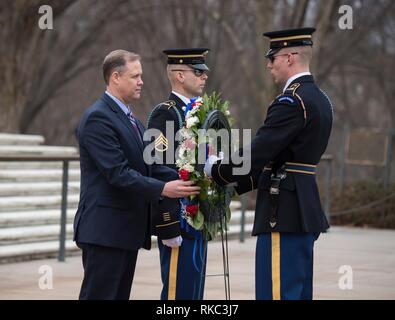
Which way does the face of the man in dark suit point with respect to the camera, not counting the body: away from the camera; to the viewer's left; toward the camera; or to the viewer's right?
to the viewer's right

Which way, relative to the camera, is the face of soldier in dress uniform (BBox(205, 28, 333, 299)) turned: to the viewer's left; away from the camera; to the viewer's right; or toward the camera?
to the viewer's left

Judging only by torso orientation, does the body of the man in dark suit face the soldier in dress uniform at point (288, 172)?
yes

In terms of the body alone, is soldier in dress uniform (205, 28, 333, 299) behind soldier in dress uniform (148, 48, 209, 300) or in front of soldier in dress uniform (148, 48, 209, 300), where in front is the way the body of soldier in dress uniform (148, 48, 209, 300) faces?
in front

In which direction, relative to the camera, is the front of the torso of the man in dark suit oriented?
to the viewer's right

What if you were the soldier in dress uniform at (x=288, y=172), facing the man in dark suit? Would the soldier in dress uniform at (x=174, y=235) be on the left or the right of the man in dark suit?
right

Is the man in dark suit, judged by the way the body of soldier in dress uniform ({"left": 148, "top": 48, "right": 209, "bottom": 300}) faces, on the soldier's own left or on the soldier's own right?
on the soldier's own right
